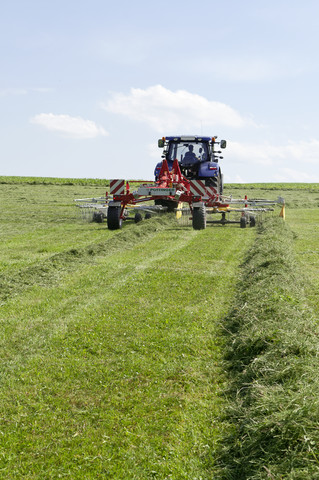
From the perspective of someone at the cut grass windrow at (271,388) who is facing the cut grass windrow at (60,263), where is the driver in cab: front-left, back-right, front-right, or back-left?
front-right

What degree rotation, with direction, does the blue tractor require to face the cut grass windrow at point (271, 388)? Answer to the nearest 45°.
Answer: approximately 180°

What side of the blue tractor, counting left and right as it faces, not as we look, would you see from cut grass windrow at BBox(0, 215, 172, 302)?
back

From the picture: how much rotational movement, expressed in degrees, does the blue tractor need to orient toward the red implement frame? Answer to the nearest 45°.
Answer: approximately 180°

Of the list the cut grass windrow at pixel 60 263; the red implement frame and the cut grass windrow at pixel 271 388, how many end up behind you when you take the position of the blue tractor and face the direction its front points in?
3

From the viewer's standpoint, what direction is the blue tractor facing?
away from the camera
